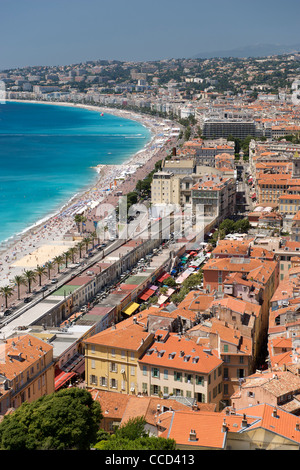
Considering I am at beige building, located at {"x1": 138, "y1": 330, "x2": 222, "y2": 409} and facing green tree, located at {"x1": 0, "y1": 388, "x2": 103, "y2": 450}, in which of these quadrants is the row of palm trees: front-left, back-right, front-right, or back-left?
back-right

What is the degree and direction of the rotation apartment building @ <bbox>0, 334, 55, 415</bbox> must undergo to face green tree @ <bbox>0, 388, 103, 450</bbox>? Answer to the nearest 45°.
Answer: approximately 45° to its right

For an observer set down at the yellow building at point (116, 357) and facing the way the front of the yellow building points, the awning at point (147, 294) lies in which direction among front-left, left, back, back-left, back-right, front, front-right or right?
back

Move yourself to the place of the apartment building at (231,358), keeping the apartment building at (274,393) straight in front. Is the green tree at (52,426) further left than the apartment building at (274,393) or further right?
right

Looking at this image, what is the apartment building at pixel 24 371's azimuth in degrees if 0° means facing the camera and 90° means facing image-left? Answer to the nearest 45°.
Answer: approximately 315°

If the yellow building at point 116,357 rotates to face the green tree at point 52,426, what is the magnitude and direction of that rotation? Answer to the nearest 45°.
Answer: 0° — it already faces it

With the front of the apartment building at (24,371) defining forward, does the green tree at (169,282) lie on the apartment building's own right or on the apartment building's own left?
on the apartment building's own left

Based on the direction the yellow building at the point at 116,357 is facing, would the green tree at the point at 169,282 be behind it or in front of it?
behind

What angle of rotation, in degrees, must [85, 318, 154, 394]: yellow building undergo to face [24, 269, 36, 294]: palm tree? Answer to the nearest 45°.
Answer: approximately 180°

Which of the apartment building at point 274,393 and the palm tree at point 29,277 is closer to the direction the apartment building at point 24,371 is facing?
the apartment building

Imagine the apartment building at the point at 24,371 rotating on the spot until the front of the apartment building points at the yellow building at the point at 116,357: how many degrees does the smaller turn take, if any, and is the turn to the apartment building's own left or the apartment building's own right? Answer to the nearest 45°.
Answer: approximately 45° to the apartment building's own left
